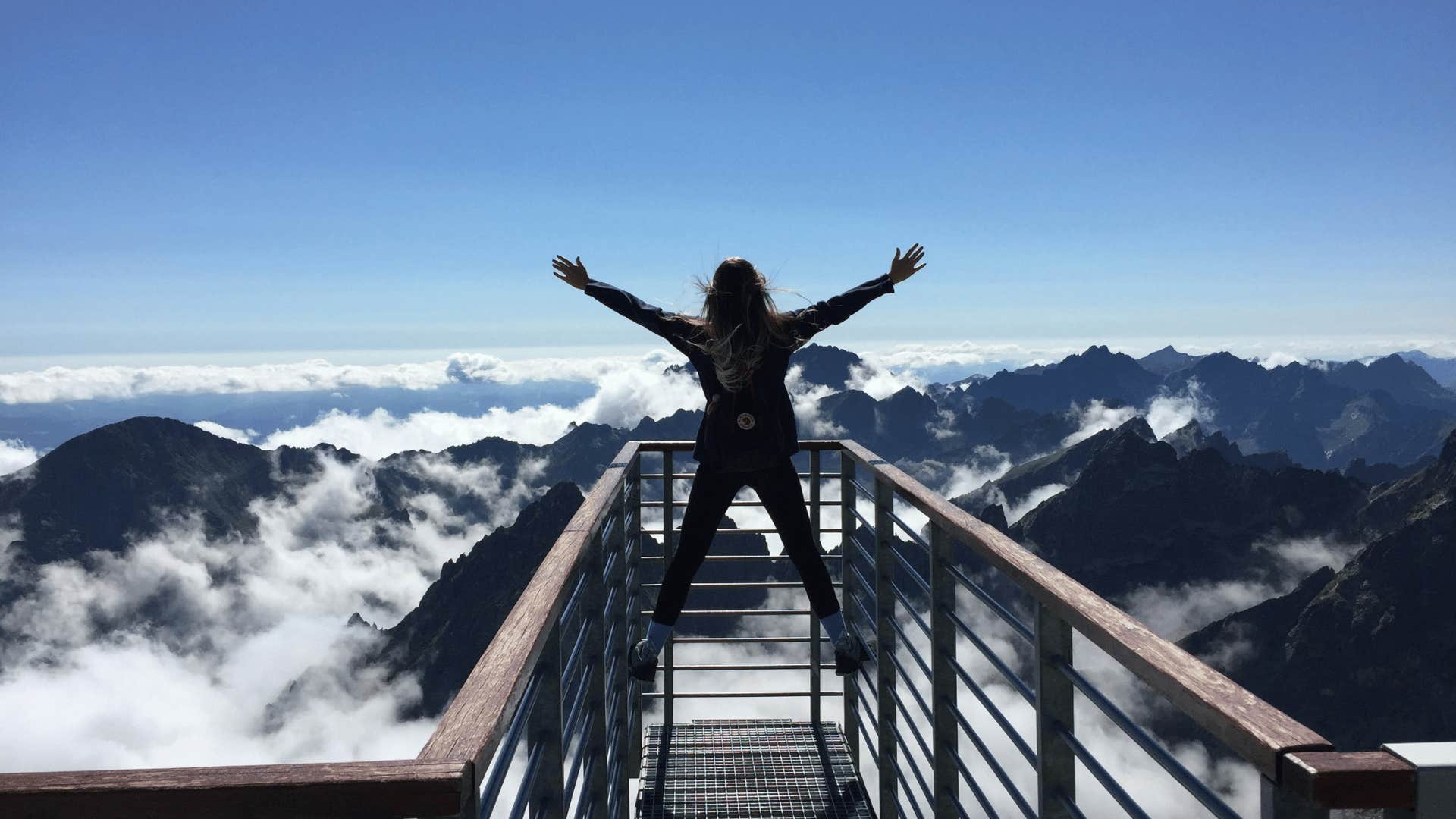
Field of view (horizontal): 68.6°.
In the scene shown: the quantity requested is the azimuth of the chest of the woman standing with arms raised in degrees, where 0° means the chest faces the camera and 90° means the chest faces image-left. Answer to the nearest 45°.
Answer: approximately 180°

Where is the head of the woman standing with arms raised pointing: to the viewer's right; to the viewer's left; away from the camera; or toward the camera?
away from the camera
